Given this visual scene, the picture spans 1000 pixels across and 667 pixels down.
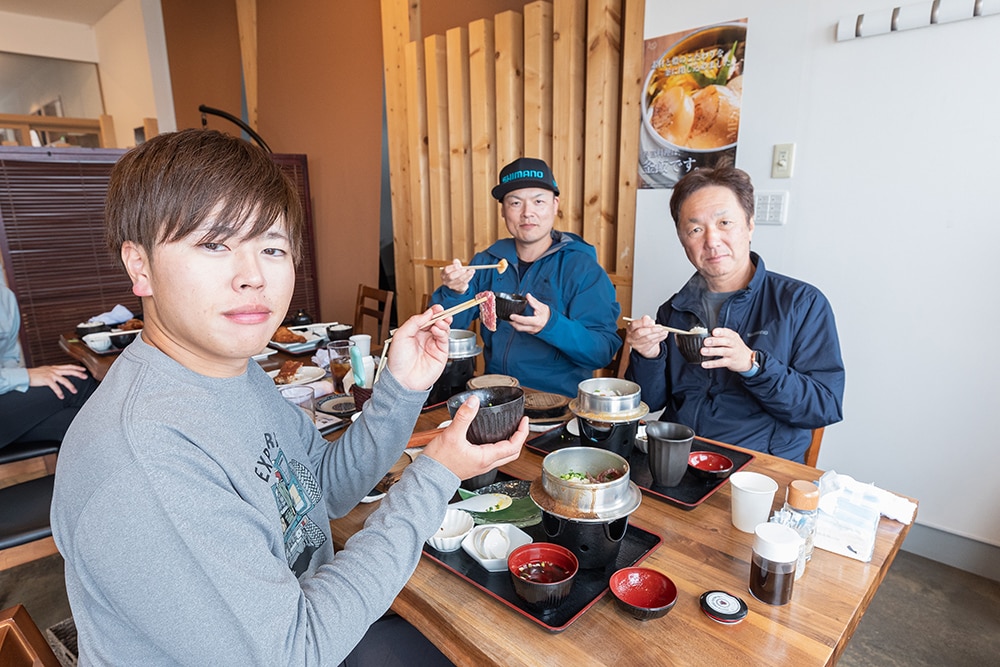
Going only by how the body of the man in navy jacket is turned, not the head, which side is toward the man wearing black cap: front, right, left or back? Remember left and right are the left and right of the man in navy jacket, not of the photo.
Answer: right

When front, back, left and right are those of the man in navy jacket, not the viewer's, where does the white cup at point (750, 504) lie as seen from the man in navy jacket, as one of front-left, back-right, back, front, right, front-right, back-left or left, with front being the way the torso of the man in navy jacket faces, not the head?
front-left

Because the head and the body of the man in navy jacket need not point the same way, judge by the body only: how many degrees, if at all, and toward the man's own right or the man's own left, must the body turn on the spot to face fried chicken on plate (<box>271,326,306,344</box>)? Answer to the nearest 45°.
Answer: approximately 45° to the man's own right

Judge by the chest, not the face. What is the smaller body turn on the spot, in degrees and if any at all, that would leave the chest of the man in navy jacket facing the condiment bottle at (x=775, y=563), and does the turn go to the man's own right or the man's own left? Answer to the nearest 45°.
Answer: approximately 45° to the man's own left

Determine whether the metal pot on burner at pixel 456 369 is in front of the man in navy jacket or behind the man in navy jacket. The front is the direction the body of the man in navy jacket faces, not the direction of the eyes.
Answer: in front

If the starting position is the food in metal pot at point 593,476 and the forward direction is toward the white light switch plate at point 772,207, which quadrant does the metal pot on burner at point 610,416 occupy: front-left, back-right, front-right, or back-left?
front-left

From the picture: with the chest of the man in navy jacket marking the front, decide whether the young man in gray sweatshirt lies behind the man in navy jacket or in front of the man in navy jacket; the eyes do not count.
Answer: in front

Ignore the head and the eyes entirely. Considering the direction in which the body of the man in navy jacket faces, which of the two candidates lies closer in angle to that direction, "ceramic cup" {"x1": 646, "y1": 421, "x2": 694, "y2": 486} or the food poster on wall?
the ceramic cup

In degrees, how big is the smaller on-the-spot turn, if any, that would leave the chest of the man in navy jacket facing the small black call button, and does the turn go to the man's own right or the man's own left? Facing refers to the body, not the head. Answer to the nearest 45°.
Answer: approximately 45° to the man's own left

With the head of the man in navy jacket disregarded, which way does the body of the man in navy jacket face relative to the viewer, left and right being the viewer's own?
facing the viewer and to the left of the viewer

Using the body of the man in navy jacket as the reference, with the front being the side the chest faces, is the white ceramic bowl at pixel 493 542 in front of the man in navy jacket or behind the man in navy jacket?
in front

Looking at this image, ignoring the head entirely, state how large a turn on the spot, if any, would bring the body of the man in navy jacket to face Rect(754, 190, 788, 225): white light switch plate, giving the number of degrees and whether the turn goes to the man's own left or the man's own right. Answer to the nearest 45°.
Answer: approximately 135° to the man's own right

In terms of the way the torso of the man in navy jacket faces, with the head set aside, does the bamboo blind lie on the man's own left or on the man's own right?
on the man's own right

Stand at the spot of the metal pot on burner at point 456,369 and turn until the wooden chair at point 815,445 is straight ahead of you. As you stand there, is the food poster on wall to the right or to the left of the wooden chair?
left
